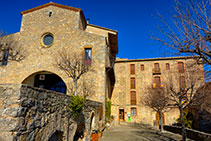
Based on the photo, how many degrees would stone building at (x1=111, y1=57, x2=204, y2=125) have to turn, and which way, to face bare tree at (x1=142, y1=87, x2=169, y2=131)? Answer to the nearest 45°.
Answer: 0° — it already faces it

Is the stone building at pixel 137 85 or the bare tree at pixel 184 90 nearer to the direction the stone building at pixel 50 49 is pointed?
the bare tree

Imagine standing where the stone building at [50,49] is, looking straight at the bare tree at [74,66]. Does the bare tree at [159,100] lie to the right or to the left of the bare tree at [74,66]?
left

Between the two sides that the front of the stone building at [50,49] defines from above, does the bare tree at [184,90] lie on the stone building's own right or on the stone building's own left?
on the stone building's own left

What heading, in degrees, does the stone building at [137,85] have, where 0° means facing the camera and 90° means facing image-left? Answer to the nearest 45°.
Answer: approximately 0°

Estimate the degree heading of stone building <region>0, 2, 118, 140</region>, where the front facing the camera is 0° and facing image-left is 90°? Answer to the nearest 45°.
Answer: approximately 0°

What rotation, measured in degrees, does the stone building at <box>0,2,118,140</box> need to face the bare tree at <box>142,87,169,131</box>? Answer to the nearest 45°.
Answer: approximately 90° to its left

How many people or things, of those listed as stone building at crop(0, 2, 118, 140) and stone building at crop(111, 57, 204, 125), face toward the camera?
2
